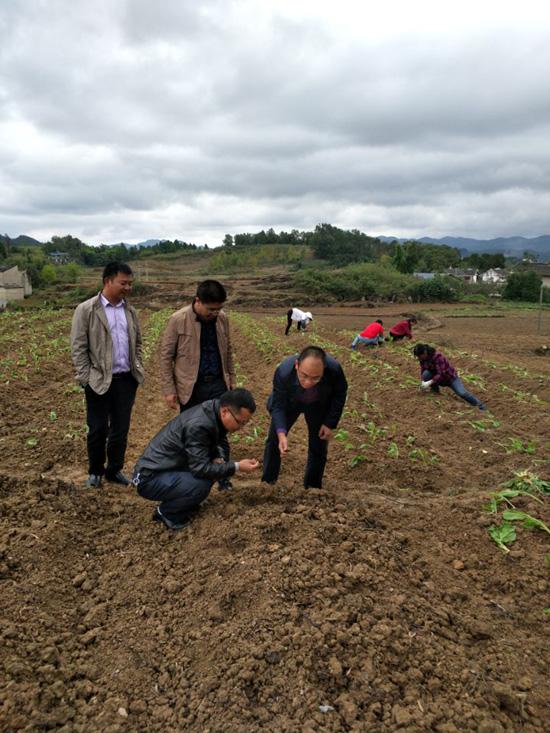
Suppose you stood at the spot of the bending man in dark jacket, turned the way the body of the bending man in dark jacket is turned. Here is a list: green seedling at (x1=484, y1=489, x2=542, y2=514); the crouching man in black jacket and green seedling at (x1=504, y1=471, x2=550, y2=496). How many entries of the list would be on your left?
2

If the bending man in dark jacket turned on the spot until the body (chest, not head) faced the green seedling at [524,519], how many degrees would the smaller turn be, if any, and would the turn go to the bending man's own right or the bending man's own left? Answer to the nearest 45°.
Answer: approximately 90° to the bending man's own left

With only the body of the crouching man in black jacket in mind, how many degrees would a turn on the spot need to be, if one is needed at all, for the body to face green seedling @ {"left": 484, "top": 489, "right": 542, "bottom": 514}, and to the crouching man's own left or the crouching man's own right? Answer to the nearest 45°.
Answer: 0° — they already face it

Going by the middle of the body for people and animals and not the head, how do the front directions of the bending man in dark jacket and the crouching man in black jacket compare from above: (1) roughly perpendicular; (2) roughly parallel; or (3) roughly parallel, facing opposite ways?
roughly perpendicular

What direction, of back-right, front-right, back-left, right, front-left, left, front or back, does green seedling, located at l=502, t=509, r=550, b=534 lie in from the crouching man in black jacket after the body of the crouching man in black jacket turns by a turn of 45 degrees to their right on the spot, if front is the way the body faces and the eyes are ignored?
front-left

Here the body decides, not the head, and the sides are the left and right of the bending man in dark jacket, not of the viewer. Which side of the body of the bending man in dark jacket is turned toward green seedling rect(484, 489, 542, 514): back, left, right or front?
left

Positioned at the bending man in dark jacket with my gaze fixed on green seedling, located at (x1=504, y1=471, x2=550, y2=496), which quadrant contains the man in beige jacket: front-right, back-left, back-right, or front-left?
back-left

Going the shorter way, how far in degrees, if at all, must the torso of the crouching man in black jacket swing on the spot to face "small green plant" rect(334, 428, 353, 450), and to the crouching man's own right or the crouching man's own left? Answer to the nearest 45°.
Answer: approximately 45° to the crouching man's own left

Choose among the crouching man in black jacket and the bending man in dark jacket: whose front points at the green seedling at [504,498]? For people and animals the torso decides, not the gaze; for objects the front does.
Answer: the crouching man in black jacket

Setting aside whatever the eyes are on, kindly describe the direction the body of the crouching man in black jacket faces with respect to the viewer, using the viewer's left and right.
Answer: facing to the right of the viewer

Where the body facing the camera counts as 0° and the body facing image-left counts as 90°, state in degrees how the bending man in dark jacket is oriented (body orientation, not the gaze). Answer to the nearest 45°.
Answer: approximately 0°

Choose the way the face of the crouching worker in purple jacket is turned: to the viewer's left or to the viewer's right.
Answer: to the viewer's left

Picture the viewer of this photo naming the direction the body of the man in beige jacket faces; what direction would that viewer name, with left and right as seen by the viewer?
facing the viewer and to the right of the viewer

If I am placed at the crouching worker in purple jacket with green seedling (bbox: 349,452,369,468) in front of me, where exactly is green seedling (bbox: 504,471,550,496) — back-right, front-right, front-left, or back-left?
front-left

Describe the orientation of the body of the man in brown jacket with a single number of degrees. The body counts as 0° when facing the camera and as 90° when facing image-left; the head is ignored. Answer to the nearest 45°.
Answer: approximately 315°

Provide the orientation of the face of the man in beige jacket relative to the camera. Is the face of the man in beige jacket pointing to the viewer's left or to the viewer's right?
to the viewer's right
